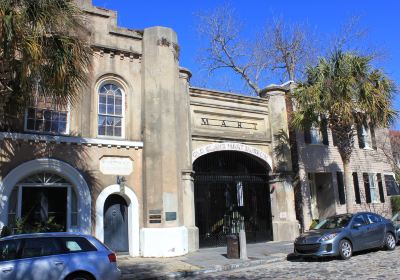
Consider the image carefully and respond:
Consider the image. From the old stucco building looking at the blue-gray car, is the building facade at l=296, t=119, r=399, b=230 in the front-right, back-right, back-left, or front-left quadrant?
front-left

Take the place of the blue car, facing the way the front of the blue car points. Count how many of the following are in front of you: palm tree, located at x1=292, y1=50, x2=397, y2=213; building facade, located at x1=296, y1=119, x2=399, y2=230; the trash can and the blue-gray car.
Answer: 0

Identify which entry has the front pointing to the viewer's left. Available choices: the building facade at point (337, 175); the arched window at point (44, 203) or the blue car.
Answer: the blue car

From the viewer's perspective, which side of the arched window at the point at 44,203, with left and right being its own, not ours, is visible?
front

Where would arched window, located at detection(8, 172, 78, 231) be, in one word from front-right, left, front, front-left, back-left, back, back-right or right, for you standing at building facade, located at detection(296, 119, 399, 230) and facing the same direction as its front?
right

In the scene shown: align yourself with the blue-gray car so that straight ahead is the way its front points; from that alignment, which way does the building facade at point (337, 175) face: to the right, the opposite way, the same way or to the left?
to the left

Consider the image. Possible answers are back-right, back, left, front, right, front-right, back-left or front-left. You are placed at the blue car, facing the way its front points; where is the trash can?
back-right

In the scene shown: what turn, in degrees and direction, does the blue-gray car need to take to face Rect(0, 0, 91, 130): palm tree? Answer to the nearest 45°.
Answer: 0° — it already faces it

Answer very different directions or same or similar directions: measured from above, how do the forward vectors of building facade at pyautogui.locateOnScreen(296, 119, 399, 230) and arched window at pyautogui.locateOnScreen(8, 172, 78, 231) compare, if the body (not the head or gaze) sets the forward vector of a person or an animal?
same or similar directions

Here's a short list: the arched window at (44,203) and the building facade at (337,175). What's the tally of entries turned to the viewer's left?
0

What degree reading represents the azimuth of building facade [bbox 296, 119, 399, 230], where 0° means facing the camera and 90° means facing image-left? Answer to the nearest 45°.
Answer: approximately 315°

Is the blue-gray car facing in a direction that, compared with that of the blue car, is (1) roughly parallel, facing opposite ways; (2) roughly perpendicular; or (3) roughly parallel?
roughly parallel

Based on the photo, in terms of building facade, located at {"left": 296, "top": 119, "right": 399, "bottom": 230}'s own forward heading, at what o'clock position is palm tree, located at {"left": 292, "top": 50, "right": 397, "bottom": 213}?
The palm tree is roughly at 1 o'clock from the building facade.

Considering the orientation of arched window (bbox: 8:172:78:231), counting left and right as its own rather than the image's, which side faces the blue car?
front

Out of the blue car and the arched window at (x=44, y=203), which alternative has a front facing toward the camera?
the arched window

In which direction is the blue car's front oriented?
to the viewer's left

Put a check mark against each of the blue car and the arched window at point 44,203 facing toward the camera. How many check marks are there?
1

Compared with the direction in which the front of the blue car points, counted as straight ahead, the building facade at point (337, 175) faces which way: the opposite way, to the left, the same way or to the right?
to the left

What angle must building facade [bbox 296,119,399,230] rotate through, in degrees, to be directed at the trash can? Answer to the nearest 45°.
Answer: approximately 45° to its right
